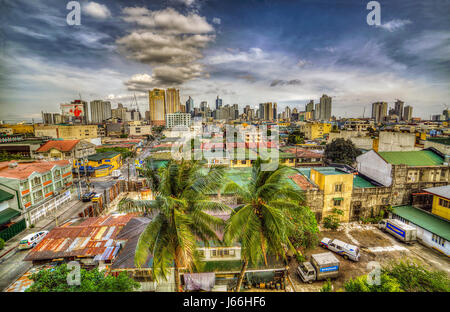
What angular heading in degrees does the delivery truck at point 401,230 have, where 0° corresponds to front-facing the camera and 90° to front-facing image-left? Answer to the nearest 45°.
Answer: approximately 135°

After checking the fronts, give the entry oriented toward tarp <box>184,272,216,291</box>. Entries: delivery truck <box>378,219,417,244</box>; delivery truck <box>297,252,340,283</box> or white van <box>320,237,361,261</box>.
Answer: delivery truck <box>297,252,340,283</box>

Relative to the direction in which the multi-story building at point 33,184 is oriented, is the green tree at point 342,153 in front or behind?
in front

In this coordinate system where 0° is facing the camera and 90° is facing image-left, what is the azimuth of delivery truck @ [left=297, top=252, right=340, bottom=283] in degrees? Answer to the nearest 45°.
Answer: approximately 45°

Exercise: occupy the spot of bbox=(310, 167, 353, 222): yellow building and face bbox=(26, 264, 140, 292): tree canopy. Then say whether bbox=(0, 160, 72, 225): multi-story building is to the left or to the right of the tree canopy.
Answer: right

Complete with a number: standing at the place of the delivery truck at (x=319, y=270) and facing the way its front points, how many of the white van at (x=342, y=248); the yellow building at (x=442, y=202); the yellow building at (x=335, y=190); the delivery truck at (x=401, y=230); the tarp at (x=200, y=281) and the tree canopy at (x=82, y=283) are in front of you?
2

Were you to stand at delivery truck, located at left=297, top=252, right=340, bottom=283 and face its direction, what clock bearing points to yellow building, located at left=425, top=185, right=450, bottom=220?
The yellow building is roughly at 6 o'clock from the delivery truck.
